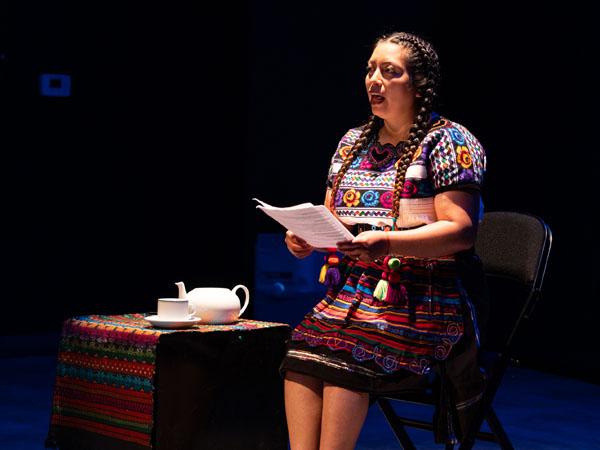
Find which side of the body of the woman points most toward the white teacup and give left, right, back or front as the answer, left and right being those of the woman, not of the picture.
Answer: right

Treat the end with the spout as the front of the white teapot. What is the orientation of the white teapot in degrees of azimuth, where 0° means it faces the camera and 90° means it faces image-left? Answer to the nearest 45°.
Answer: approximately 90°

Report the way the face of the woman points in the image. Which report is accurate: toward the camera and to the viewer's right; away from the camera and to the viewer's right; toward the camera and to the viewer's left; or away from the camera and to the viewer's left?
toward the camera and to the viewer's left

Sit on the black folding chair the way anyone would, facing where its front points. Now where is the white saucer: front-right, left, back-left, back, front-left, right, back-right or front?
front-right

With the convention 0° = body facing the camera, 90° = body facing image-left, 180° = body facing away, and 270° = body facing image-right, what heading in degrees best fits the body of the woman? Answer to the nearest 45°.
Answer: approximately 45°

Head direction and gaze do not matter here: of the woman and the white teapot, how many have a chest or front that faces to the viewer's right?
0

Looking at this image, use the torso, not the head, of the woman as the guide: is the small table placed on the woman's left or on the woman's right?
on the woman's right

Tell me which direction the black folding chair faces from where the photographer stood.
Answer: facing the viewer and to the left of the viewer

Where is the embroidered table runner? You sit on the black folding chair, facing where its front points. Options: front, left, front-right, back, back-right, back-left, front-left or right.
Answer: front-right

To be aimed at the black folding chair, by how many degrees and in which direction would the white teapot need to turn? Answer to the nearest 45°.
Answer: approximately 135° to its left

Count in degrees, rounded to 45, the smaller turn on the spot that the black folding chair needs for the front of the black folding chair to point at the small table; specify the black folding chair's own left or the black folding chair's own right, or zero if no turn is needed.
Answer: approximately 45° to the black folding chair's own right
